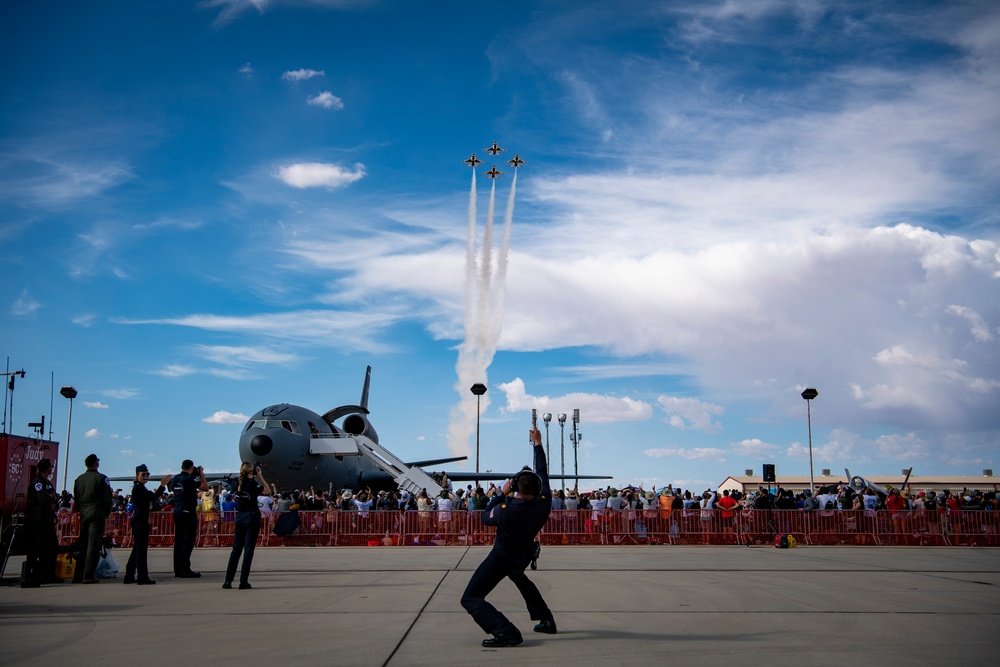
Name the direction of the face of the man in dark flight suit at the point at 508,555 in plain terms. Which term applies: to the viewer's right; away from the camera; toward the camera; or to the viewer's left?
away from the camera

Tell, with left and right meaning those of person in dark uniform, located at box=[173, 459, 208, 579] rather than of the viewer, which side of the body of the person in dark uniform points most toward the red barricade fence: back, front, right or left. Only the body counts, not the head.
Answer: front

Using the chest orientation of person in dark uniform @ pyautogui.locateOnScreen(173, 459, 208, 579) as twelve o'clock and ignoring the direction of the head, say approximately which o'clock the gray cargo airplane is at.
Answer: The gray cargo airplane is roughly at 11 o'clock from the person in dark uniform.

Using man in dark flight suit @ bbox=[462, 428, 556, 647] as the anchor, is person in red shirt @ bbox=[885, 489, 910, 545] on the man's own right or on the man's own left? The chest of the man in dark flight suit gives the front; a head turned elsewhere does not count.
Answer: on the man's own right

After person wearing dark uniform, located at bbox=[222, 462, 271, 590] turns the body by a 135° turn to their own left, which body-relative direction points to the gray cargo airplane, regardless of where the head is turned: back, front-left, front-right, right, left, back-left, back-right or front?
right

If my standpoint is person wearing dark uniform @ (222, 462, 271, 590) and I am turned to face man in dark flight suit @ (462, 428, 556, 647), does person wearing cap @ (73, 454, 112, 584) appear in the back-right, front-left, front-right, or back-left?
back-right

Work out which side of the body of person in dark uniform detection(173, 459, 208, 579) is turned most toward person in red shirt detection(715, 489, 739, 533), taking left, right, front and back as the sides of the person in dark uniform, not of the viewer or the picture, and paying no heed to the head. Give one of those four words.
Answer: front

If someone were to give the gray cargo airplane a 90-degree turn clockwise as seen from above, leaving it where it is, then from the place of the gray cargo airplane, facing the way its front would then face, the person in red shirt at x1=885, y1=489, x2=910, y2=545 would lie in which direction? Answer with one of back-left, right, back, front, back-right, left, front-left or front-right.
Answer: back

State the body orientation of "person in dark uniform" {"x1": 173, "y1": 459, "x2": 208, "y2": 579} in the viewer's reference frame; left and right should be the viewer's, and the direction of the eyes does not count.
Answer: facing away from the viewer and to the right of the viewer

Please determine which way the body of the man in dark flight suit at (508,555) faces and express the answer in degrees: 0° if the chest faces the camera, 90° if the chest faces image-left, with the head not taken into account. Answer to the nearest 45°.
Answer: approximately 135°

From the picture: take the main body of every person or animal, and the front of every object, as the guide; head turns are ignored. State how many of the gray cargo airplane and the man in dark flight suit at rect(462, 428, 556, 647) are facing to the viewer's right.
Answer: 0

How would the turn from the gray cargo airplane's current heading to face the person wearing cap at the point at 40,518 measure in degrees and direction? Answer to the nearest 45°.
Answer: approximately 45° to its left
